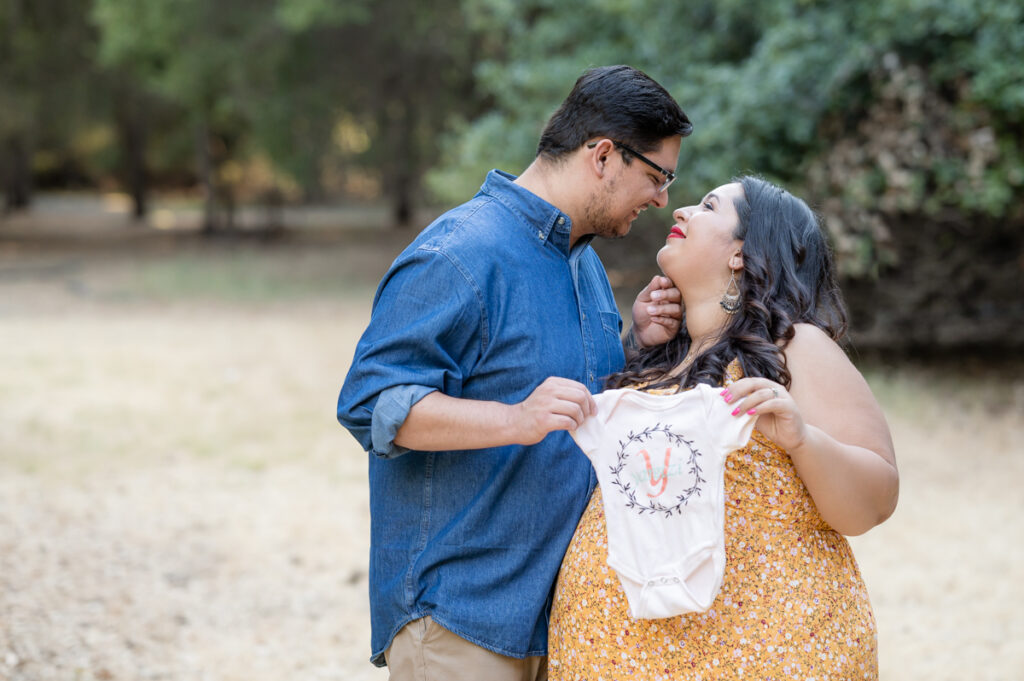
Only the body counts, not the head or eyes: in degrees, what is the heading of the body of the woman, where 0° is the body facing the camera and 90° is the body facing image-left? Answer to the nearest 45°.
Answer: approximately 45°

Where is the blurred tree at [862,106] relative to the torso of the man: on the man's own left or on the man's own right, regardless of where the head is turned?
on the man's own left

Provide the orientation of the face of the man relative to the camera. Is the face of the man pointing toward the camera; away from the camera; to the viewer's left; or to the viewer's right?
to the viewer's right

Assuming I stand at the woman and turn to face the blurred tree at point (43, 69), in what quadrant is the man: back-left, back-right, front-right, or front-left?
front-left

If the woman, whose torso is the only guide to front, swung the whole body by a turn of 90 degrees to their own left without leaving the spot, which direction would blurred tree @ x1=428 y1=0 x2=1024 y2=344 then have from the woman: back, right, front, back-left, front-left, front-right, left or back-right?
back-left

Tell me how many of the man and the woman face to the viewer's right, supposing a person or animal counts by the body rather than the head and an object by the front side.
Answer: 1

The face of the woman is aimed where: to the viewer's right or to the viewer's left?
to the viewer's left

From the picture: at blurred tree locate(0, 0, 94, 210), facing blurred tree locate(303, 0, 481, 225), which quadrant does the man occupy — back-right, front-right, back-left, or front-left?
front-right

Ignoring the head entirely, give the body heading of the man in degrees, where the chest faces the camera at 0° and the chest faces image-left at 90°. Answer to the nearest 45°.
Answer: approximately 270°

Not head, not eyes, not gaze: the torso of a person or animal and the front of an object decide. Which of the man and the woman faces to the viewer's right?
the man

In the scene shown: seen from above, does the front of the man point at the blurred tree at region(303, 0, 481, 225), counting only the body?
no
